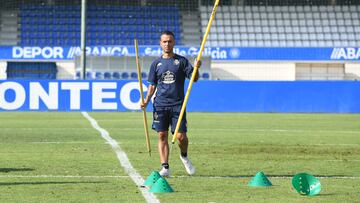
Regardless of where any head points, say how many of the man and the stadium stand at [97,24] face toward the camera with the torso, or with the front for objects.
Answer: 2

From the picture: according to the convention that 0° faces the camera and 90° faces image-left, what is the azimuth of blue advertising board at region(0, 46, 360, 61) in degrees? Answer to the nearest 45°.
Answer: approximately 0°

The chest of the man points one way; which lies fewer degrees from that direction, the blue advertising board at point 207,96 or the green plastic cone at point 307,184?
the green plastic cone

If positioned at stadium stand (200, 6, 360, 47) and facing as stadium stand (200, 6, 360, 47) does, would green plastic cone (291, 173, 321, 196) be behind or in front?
in front

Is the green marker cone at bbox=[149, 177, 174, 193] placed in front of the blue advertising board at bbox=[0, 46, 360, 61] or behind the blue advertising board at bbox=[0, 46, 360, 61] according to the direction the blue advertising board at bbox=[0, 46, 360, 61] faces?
in front

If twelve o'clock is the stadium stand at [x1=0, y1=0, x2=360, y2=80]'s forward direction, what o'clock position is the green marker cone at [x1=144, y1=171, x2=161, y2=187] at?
The green marker cone is roughly at 12 o'clock from the stadium stand.

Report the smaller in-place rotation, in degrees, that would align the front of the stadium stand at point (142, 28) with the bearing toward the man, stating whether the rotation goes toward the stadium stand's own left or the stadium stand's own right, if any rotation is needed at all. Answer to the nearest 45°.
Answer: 0° — it already faces them

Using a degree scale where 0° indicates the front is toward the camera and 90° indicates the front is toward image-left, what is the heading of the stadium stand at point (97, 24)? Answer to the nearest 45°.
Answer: approximately 0°
